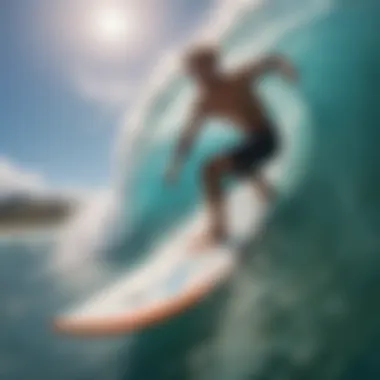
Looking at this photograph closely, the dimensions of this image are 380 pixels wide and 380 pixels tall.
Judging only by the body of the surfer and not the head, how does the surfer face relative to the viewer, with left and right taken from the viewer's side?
facing the viewer and to the left of the viewer
